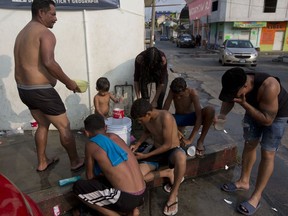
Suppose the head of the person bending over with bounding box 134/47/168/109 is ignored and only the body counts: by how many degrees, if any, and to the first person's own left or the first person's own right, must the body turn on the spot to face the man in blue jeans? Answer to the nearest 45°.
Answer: approximately 45° to the first person's own left

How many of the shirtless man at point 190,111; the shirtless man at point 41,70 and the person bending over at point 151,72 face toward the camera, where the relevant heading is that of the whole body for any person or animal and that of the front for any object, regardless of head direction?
2

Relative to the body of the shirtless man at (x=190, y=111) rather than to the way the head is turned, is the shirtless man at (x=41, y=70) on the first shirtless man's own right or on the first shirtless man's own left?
on the first shirtless man's own right

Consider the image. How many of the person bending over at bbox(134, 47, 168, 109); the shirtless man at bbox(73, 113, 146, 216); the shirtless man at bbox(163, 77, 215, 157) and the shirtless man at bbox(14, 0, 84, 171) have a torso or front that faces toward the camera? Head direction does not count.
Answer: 2

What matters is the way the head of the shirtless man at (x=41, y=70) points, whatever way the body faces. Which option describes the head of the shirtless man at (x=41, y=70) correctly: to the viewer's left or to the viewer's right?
to the viewer's right

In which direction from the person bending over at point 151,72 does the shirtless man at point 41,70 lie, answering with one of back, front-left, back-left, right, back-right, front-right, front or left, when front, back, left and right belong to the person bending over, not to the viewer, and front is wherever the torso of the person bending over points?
front-right

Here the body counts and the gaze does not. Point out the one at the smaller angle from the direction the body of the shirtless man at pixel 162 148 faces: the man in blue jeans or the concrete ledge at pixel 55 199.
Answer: the concrete ledge

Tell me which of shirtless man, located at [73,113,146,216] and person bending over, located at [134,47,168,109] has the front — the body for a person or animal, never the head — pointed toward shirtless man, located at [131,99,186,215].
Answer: the person bending over
